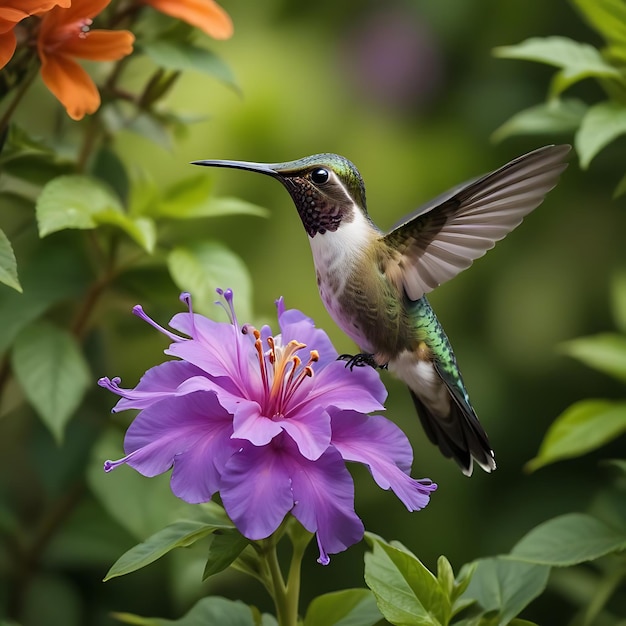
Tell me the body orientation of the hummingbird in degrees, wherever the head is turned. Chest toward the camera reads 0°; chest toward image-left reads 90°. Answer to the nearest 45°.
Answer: approximately 90°
